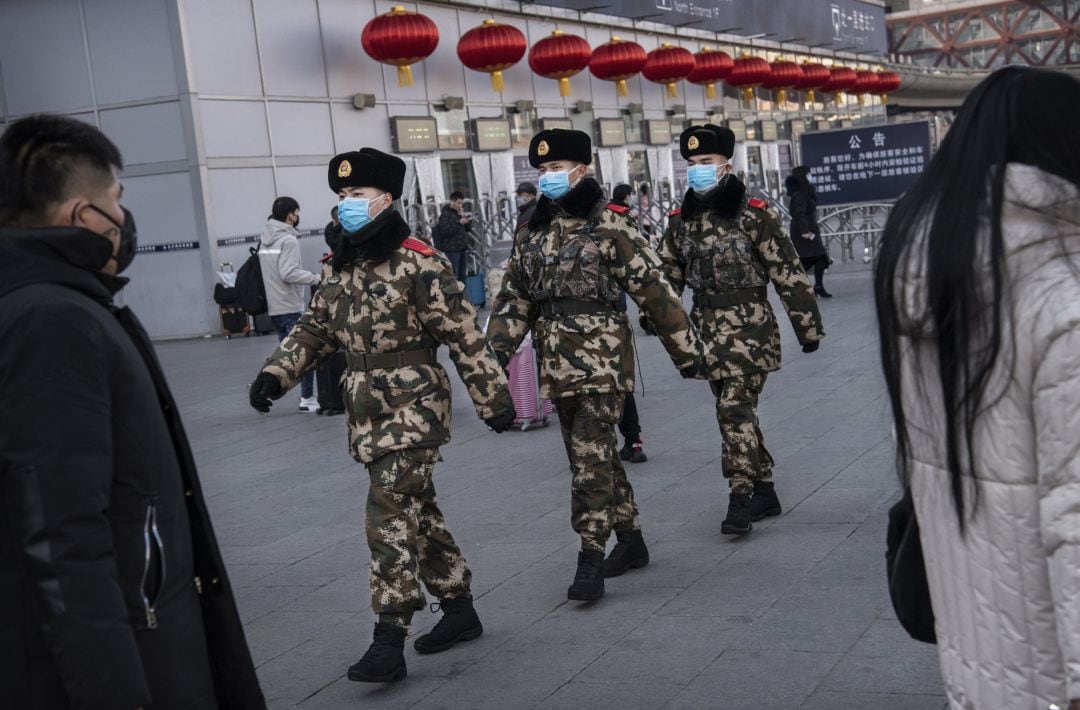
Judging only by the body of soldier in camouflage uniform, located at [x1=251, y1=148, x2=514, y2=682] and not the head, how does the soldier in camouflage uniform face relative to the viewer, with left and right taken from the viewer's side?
facing the viewer and to the left of the viewer

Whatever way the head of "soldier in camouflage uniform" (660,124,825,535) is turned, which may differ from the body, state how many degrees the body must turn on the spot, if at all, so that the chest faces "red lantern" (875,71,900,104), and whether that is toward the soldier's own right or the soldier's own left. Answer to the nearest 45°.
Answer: approximately 135° to the soldier's own right

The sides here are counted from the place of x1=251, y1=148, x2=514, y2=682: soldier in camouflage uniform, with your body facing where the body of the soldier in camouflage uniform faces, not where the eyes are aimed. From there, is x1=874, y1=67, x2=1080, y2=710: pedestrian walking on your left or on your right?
on your left

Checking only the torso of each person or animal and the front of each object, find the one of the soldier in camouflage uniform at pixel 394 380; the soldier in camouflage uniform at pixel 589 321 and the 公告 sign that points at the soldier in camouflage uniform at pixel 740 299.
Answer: the 公告 sign

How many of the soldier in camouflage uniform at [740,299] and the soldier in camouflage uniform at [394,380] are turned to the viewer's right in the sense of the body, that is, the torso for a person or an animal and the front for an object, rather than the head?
0

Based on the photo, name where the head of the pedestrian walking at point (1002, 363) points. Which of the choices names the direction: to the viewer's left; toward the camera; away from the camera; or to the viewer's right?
away from the camera

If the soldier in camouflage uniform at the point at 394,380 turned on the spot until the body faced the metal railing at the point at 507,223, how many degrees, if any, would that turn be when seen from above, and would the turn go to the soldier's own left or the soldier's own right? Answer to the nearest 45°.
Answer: approximately 135° to the soldier's own right

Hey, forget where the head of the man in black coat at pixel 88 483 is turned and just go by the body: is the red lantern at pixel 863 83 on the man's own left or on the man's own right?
on the man's own left

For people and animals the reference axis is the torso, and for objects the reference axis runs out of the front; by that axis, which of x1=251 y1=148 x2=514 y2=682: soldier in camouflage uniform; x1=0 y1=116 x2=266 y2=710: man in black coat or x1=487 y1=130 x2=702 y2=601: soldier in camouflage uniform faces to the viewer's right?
the man in black coat

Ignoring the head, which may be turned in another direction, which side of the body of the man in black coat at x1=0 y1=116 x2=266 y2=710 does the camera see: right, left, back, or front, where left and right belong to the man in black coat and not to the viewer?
right

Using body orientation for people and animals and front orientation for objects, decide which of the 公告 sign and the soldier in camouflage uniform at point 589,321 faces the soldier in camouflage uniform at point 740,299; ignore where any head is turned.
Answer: the 公告 sign

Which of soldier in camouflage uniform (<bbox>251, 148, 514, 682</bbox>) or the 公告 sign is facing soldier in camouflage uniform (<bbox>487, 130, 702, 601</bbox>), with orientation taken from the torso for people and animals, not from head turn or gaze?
the 公告 sign

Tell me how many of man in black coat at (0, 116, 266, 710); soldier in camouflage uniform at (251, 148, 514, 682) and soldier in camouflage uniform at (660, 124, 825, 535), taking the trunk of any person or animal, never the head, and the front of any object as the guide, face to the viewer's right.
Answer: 1
